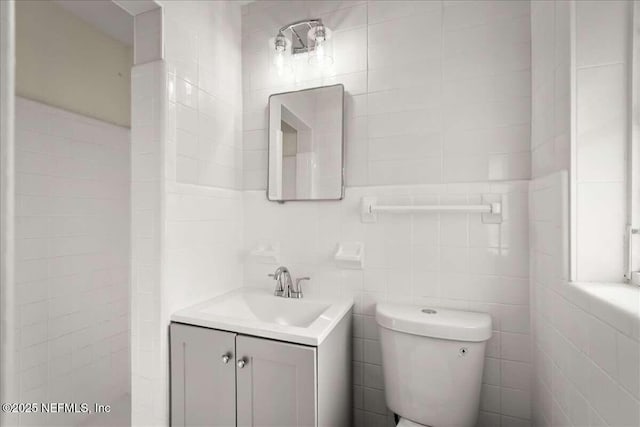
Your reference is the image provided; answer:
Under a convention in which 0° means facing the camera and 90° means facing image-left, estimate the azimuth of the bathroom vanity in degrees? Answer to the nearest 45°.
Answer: approximately 45°

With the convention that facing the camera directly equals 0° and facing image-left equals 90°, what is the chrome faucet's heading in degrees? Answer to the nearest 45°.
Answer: approximately 45°
